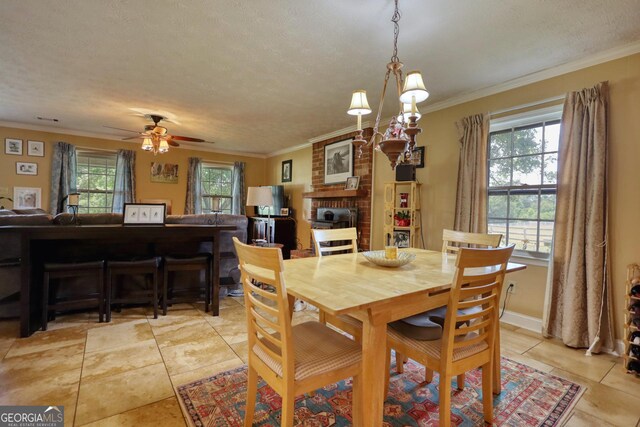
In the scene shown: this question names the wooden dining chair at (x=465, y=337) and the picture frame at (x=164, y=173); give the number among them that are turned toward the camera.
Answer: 1

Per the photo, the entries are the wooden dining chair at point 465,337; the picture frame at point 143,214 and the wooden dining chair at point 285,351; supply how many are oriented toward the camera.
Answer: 1

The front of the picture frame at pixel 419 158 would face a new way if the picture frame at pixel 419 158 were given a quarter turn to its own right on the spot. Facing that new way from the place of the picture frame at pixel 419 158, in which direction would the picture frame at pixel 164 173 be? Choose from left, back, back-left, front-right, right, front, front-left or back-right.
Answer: front-left

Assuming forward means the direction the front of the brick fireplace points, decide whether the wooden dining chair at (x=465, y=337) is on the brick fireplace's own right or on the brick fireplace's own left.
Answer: on the brick fireplace's own left

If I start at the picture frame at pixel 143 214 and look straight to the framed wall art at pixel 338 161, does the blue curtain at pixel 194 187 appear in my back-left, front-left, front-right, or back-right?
front-left

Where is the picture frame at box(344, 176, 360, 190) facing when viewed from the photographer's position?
facing the viewer and to the left of the viewer

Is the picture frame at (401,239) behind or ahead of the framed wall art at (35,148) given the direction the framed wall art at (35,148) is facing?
ahead

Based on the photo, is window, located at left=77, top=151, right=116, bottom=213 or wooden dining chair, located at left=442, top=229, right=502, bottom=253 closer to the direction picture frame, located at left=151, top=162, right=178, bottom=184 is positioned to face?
the wooden dining chair

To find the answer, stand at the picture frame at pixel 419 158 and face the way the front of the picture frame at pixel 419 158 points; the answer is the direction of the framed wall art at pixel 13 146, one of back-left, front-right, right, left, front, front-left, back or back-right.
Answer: front-right

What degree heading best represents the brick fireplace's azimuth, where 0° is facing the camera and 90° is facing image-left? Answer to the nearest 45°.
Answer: approximately 45°

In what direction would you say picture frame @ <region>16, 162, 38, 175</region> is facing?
toward the camera

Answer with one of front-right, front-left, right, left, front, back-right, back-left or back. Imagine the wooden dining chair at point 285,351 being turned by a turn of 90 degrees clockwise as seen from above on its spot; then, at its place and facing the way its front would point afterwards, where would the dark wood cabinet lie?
back-left

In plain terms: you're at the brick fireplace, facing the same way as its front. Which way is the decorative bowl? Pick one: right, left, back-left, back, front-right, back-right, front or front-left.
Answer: front-left

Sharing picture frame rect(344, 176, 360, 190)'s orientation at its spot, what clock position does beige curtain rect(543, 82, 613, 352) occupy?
The beige curtain is roughly at 9 o'clock from the picture frame.

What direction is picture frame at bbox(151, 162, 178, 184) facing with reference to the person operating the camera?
facing the viewer

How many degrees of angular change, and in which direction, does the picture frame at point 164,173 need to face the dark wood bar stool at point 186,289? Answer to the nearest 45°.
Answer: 0° — it already faces it

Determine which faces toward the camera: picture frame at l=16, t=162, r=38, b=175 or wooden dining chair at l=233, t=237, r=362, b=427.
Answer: the picture frame

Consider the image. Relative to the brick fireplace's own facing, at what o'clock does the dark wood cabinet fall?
The dark wood cabinet is roughly at 3 o'clock from the brick fireplace.

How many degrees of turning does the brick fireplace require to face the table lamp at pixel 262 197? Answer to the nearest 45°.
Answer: approximately 45° to its right
